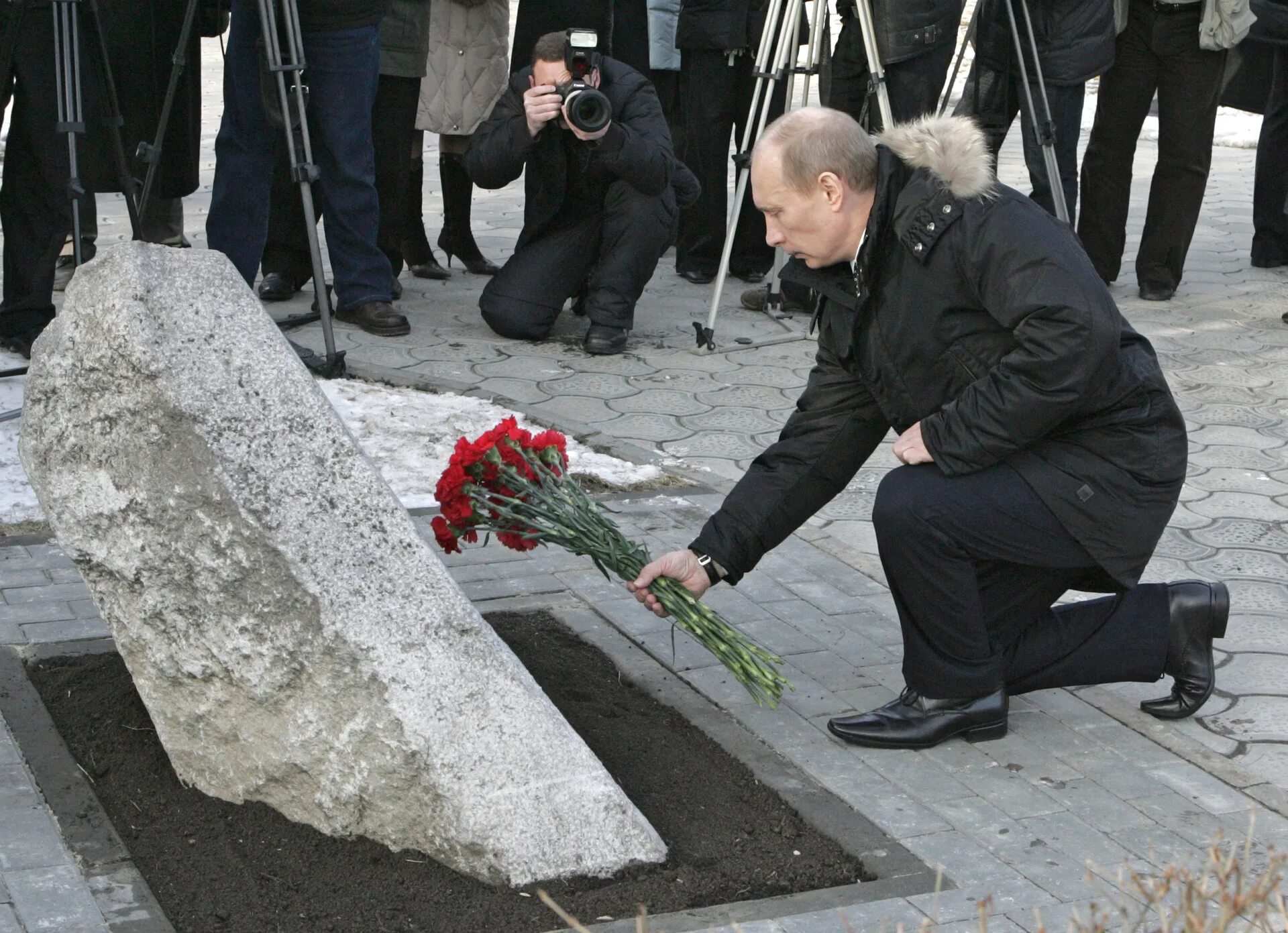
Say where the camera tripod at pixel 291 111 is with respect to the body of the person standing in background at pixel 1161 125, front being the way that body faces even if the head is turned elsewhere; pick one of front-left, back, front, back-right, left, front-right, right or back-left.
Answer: front-right

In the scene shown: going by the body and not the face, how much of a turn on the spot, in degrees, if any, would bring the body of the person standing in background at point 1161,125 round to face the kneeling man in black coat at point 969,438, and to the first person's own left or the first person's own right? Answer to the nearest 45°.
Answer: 0° — they already face them

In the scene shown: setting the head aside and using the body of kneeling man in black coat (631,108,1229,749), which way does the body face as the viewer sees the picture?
to the viewer's left

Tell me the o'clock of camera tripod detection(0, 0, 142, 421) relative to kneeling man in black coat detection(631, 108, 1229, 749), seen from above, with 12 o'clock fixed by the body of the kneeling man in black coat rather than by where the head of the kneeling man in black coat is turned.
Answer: The camera tripod is roughly at 1 o'clock from the kneeling man in black coat.

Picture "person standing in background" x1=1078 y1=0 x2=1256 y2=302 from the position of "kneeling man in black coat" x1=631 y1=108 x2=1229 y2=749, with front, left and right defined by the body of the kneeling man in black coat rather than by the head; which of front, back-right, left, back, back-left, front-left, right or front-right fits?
right

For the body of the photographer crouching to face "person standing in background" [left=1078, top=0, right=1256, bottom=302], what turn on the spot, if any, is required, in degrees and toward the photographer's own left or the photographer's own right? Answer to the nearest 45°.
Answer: approximately 90° to the photographer's own left

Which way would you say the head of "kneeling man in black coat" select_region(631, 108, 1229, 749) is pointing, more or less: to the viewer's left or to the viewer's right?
to the viewer's left

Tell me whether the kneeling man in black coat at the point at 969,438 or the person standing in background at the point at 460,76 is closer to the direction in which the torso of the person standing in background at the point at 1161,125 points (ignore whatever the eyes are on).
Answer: the kneeling man in black coat

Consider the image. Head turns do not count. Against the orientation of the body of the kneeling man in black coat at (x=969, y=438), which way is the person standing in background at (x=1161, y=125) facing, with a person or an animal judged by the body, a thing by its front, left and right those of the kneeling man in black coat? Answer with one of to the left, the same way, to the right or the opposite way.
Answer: to the left

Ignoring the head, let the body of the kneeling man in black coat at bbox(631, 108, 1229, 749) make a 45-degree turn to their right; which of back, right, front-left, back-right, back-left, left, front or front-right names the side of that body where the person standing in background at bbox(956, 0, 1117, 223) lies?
front-right
